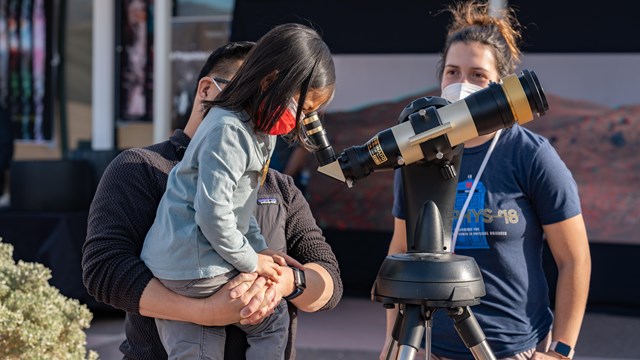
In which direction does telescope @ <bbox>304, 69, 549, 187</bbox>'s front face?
to the viewer's right

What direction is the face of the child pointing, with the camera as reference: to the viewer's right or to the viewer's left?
to the viewer's right

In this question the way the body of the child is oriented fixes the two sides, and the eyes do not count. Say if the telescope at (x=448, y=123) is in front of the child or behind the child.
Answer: in front

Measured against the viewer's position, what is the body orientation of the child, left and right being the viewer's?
facing to the right of the viewer

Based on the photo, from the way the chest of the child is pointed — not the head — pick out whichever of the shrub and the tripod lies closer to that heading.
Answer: the tripod

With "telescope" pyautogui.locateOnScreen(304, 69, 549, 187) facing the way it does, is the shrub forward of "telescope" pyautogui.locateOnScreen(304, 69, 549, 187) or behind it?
behind

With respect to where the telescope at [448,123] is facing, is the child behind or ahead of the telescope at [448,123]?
behind

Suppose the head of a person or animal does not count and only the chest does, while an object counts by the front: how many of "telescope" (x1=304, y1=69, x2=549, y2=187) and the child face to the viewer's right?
2
